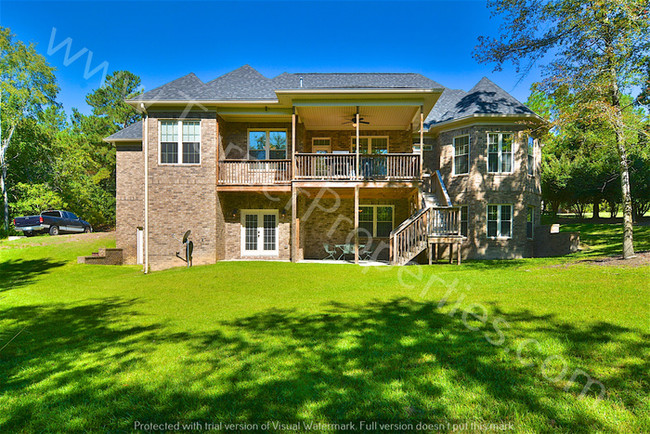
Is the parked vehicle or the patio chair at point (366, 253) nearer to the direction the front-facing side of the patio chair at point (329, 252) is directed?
the patio chair

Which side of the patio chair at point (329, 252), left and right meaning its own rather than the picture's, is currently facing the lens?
right

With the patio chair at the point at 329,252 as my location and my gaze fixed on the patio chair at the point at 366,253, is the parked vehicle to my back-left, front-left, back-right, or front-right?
back-left

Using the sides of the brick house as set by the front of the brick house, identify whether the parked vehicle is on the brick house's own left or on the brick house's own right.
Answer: on the brick house's own left

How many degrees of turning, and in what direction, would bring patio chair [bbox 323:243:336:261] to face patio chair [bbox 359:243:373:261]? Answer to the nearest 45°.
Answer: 0° — it already faces it

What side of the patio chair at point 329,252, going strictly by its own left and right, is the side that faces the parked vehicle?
back

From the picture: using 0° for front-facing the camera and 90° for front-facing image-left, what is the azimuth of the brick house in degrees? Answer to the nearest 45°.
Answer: approximately 180°
